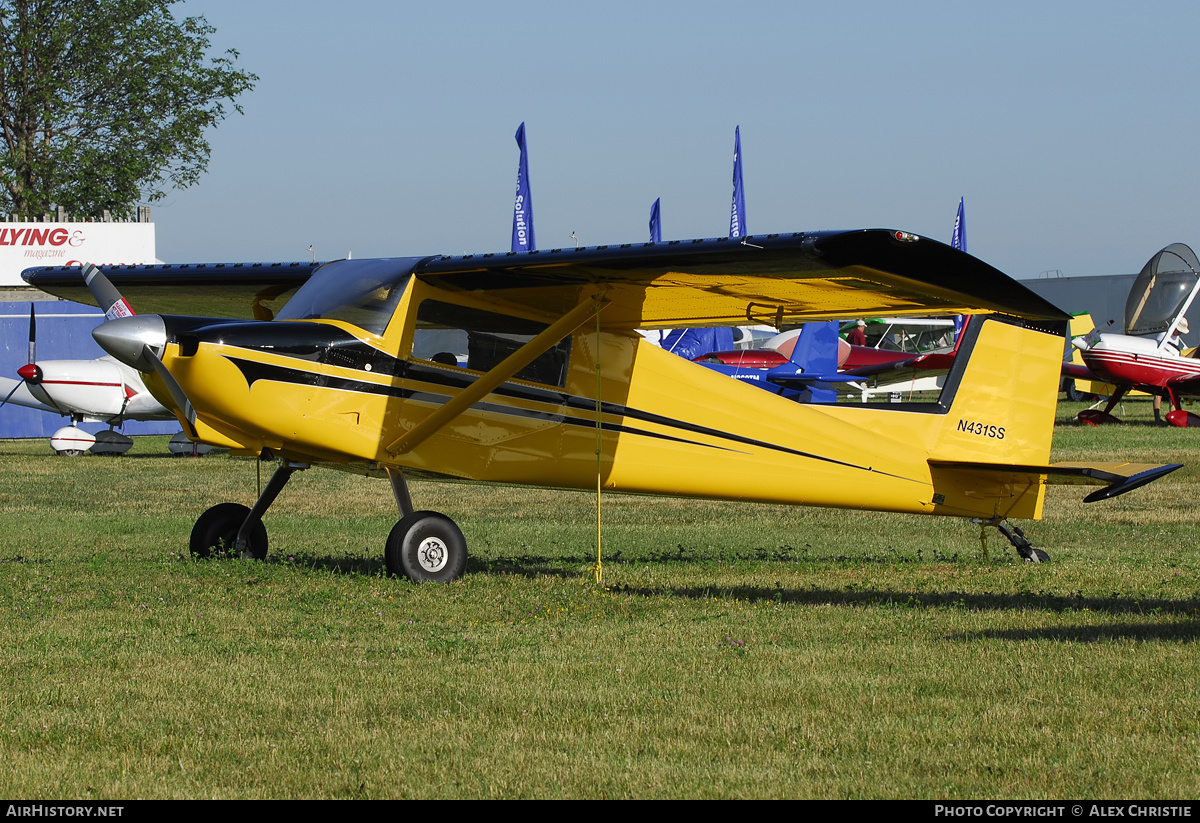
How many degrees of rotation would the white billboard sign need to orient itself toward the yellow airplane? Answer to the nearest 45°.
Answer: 0° — it already faces it

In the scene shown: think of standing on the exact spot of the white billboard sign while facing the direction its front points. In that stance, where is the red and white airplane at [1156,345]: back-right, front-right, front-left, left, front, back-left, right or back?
front-left

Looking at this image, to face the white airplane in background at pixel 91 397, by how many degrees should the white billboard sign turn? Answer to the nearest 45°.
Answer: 0° — it already faces it

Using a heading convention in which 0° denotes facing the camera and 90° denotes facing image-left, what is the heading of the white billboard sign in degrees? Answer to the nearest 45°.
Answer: approximately 0°

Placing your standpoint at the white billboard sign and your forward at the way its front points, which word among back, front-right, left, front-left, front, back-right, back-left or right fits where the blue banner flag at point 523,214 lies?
front-left
